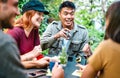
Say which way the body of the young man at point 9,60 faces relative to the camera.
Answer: to the viewer's right

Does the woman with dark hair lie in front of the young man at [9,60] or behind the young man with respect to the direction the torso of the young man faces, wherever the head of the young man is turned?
in front

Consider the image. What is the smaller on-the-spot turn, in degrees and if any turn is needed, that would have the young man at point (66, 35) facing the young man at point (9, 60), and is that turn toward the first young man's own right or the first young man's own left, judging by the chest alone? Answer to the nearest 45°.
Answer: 0° — they already face them

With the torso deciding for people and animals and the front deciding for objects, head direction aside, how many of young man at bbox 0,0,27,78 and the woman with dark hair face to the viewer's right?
1

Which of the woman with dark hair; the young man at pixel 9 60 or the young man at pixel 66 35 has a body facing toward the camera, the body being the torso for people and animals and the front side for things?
the young man at pixel 66 35

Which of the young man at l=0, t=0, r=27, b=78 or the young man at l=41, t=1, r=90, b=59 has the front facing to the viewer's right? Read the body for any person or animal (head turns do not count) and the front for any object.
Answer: the young man at l=0, t=0, r=27, b=78

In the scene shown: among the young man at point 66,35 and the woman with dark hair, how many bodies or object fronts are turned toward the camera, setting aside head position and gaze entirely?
1

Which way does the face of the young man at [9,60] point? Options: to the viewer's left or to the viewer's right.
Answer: to the viewer's right

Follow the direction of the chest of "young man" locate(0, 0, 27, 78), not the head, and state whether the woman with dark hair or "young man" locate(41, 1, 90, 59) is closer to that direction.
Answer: the woman with dark hair

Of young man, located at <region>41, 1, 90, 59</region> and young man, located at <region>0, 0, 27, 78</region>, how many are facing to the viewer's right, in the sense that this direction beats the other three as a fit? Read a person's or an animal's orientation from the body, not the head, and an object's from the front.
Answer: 1

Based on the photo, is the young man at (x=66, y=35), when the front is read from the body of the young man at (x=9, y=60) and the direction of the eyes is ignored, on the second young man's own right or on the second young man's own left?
on the second young man's own left
